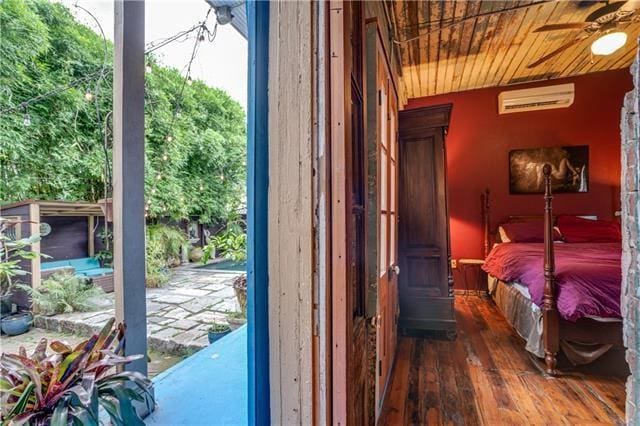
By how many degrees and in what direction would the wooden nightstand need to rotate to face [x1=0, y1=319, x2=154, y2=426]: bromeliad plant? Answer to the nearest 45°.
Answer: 0° — it already faces it

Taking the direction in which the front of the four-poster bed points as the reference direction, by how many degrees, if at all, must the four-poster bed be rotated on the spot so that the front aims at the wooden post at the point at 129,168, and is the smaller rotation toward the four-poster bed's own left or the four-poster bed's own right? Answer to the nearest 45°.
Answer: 0° — it already faces it

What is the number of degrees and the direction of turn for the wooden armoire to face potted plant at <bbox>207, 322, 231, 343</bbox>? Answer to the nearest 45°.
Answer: approximately 135° to its right

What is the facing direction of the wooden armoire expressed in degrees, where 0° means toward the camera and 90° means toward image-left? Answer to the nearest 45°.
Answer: approximately 270°

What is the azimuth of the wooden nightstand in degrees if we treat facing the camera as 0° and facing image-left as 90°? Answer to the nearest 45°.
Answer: approximately 0°

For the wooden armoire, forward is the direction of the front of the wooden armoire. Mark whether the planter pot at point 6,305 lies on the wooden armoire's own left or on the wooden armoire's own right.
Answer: on the wooden armoire's own right

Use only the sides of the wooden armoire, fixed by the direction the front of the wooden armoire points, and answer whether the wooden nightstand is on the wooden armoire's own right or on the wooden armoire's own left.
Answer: on the wooden armoire's own left

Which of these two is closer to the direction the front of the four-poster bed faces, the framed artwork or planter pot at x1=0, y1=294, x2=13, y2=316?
the planter pot

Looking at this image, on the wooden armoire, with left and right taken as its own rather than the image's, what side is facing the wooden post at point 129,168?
right

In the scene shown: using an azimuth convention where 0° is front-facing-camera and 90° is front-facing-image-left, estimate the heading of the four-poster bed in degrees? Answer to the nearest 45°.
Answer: approximately 0°
